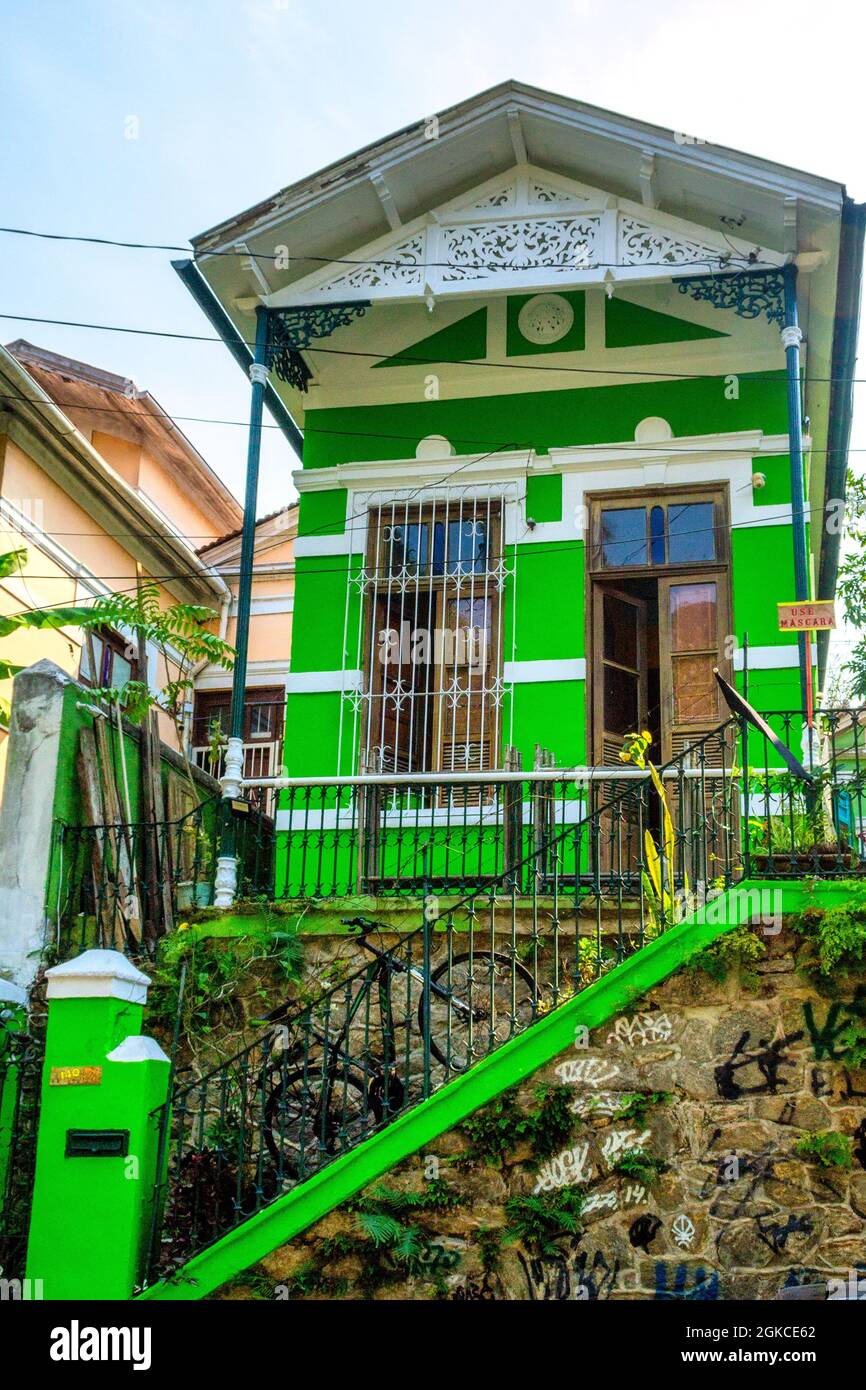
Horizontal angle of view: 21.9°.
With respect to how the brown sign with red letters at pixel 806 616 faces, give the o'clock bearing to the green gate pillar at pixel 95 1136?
The green gate pillar is roughly at 2 o'clock from the brown sign with red letters.

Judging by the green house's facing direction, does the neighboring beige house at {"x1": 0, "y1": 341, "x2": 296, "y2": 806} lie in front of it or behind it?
behind

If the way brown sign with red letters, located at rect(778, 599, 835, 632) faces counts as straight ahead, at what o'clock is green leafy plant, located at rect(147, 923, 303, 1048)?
The green leafy plant is roughly at 3 o'clock from the brown sign with red letters.
